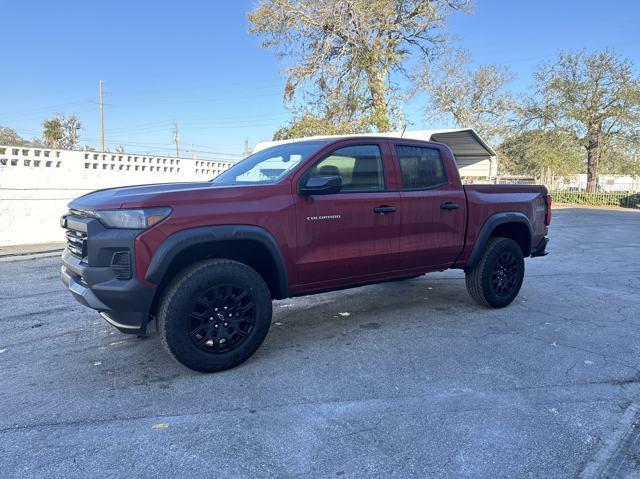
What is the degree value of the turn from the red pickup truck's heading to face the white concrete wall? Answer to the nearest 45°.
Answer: approximately 90° to its right

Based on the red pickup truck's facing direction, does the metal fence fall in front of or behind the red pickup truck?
behind

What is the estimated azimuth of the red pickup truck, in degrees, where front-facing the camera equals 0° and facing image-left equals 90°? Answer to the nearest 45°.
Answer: approximately 45°

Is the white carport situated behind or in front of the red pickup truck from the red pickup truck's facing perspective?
behind
